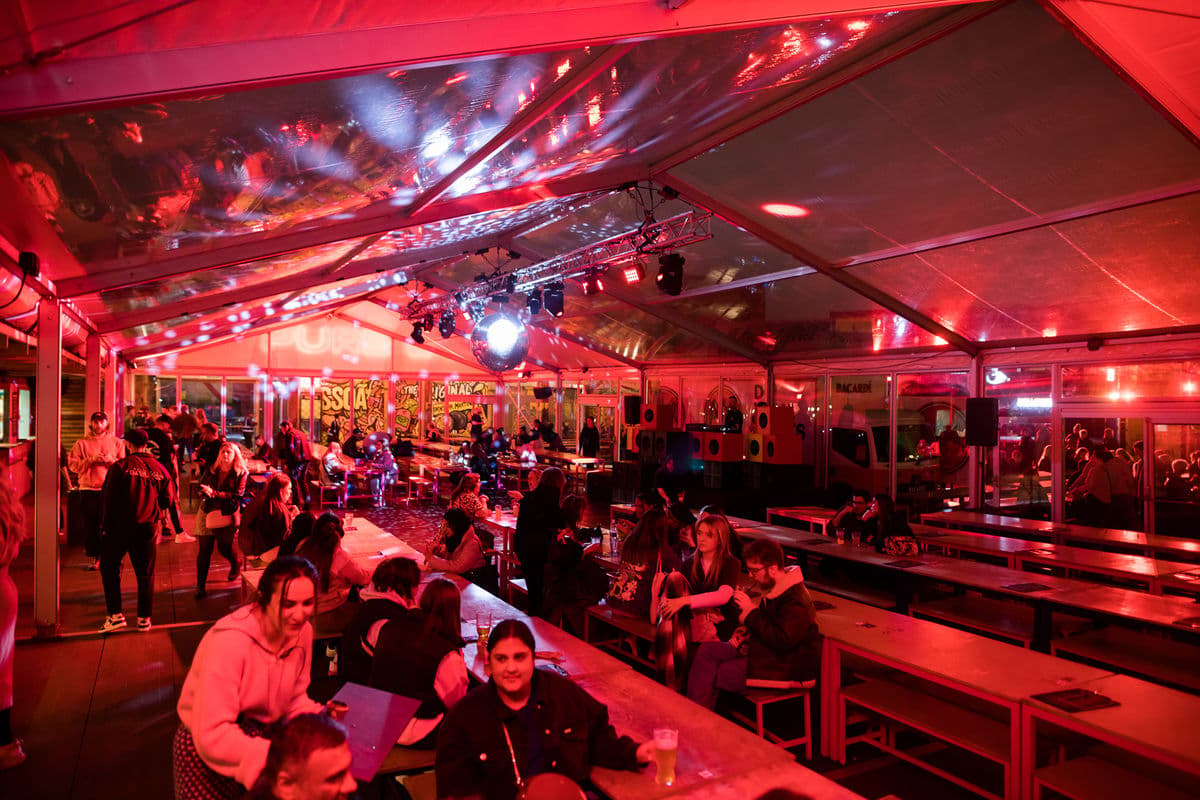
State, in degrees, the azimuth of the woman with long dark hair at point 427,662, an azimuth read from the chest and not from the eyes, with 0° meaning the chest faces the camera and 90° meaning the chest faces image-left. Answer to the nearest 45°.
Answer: approximately 225°

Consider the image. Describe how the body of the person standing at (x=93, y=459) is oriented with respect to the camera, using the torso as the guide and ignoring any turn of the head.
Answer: toward the camera

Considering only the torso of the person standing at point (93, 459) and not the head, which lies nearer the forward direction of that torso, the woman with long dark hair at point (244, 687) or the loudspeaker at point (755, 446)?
the woman with long dark hair

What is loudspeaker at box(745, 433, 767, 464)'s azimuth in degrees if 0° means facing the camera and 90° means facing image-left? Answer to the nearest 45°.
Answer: approximately 45°

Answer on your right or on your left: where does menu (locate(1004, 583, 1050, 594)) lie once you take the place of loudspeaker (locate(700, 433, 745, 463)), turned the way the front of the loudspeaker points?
on your left

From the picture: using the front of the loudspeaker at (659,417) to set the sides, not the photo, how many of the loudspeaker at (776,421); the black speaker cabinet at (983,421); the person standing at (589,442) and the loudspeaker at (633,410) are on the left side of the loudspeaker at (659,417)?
2

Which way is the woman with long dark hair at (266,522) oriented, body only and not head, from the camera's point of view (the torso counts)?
to the viewer's right

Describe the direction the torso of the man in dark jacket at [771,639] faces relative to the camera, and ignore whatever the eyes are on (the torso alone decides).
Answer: to the viewer's left

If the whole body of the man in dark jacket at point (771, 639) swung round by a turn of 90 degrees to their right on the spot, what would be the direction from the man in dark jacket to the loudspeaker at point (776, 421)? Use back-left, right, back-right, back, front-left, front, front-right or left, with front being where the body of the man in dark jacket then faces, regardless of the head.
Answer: front

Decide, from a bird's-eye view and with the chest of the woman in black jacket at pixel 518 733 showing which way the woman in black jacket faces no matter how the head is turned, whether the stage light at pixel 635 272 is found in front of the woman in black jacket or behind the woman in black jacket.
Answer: behind

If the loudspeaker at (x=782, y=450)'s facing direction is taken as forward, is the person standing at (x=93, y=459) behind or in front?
in front

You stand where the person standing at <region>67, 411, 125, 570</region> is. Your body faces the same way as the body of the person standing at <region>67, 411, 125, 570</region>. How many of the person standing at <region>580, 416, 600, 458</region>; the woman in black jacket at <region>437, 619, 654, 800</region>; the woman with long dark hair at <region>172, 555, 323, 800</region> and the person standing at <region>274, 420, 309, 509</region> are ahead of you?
2

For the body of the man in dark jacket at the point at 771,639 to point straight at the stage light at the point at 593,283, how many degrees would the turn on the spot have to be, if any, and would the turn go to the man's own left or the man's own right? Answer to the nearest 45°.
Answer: approximately 90° to the man's own right

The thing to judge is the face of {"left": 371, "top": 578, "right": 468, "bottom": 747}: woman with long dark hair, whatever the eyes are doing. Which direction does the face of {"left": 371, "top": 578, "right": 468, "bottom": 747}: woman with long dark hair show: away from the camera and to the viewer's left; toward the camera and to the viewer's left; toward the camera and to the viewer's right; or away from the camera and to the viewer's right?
away from the camera and to the viewer's right
